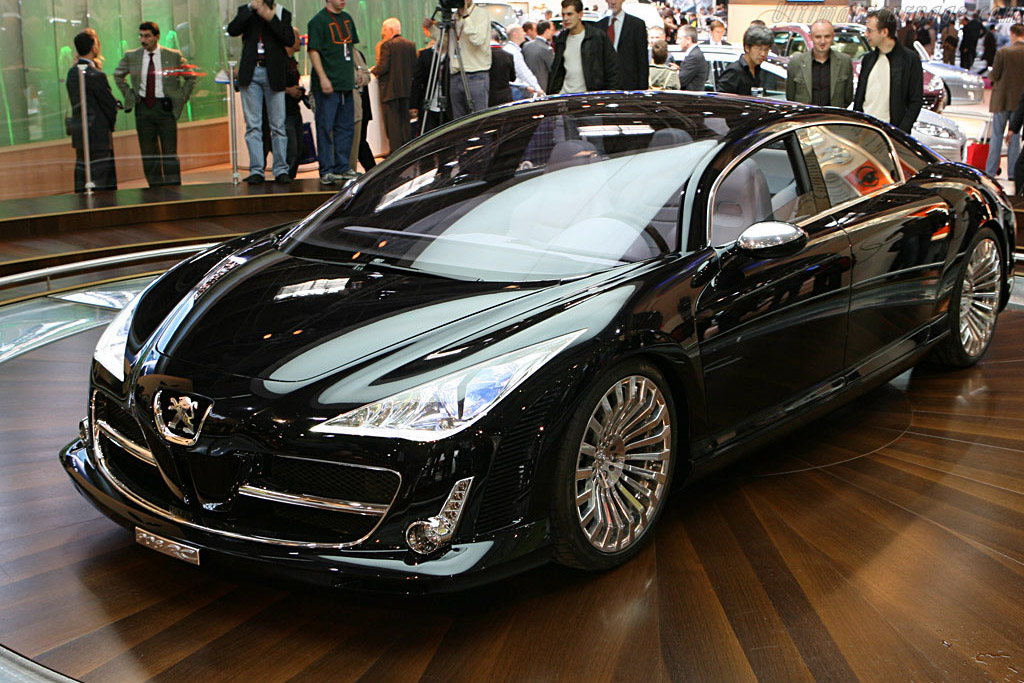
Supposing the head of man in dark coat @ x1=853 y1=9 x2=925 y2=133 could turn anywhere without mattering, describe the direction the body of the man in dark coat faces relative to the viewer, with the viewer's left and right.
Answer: facing the viewer and to the left of the viewer

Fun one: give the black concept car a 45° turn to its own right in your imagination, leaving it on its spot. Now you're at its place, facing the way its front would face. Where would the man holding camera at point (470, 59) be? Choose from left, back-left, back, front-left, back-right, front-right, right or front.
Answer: right

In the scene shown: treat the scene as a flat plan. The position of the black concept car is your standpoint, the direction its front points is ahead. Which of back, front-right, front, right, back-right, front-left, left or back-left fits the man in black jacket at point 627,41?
back-right

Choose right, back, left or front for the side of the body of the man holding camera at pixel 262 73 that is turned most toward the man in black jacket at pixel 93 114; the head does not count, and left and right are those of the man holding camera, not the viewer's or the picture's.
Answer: right

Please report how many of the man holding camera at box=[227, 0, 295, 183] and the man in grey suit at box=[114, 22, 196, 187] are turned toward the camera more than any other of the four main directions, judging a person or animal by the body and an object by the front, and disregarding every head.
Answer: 2

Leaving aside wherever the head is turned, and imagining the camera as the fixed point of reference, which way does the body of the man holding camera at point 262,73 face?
toward the camera

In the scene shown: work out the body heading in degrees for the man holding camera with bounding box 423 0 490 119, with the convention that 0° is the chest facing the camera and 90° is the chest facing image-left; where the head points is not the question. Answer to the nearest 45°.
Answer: approximately 45°

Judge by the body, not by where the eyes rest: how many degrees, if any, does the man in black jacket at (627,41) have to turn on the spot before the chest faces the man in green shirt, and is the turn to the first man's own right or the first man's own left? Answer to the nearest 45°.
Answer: approximately 45° to the first man's own right

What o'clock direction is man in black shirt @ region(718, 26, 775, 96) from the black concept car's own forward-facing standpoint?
The man in black shirt is roughly at 5 o'clock from the black concept car.

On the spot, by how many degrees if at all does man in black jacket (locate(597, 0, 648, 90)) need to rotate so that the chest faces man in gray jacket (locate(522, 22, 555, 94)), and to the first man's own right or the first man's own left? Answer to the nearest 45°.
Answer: approximately 135° to the first man's own right
